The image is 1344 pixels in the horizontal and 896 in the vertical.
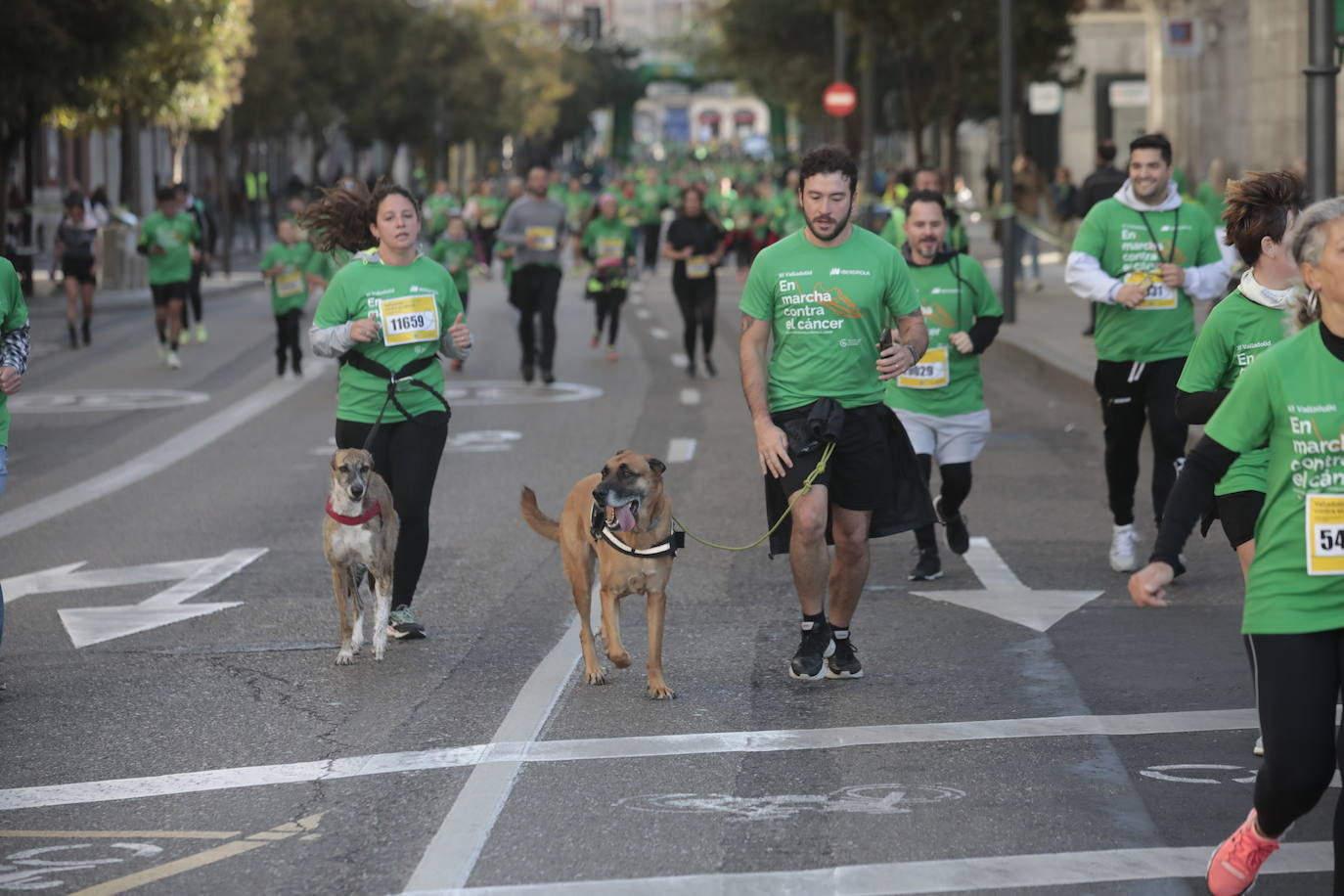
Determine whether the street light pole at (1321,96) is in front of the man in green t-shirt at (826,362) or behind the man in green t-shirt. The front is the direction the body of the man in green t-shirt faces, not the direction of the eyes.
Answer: behind

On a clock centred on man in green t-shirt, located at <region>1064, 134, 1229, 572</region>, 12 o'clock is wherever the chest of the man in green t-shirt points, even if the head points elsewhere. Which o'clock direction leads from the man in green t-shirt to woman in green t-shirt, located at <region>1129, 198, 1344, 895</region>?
The woman in green t-shirt is roughly at 12 o'clock from the man in green t-shirt.

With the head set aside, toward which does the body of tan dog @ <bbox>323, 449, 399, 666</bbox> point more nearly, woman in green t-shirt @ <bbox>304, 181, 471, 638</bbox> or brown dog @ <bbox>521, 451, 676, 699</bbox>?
the brown dog

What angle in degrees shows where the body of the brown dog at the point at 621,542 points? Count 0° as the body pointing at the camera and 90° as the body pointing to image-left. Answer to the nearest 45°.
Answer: approximately 315°

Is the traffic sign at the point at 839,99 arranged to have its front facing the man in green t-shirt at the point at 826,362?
yes

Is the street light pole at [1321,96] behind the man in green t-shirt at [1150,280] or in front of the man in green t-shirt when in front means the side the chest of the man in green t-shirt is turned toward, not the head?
behind

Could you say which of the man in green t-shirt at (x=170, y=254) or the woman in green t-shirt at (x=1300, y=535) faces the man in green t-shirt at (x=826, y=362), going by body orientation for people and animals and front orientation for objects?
the man in green t-shirt at (x=170, y=254)
